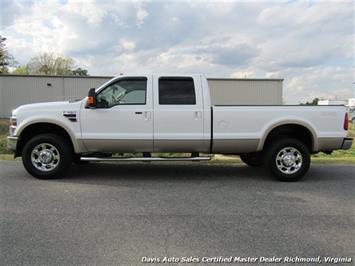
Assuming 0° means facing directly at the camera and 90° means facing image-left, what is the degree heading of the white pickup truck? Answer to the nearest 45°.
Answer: approximately 90°
